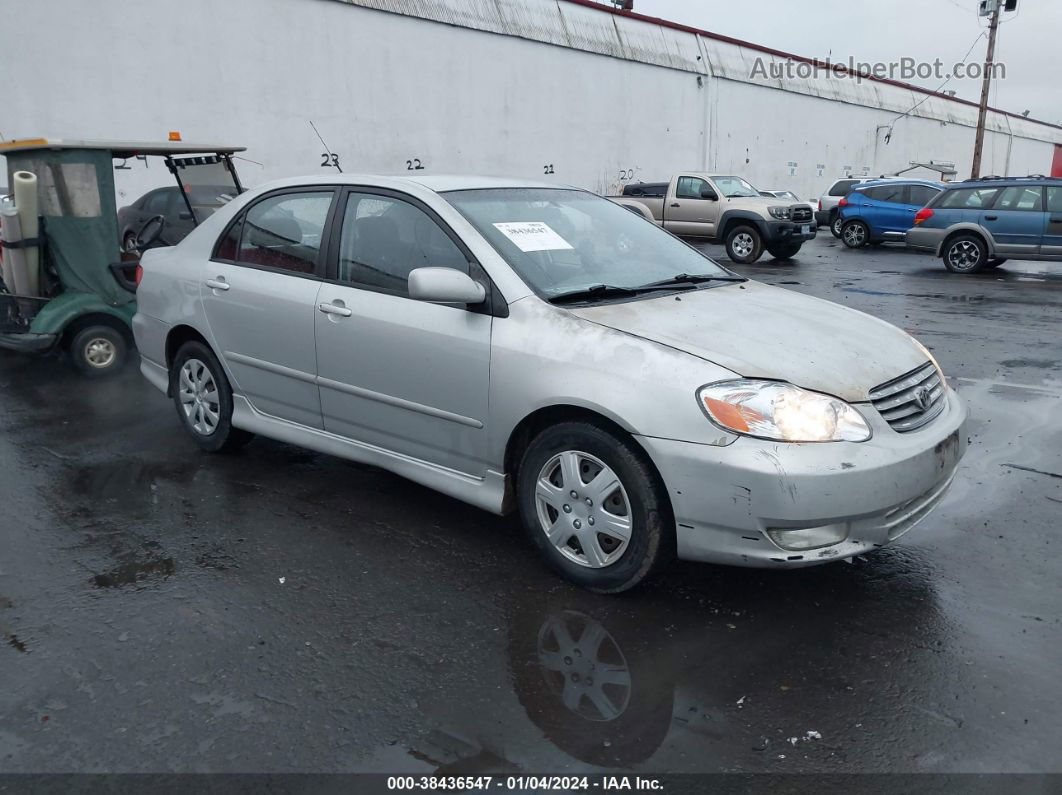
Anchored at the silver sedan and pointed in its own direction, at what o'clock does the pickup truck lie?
The pickup truck is roughly at 8 o'clock from the silver sedan.

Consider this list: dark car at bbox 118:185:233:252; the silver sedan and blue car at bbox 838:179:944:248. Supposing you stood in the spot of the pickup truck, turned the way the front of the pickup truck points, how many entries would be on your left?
1

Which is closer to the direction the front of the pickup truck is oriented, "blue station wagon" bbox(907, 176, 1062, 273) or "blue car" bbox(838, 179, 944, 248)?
the blue station wagon

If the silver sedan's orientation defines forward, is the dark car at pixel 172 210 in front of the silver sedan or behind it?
behind

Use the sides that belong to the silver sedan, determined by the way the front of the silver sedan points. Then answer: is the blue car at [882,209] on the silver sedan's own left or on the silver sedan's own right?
on the silver sedan's own left

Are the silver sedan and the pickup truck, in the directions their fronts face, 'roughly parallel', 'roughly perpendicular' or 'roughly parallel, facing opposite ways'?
roughly parallel

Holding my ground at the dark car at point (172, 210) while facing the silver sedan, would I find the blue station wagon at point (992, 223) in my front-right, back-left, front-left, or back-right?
front-left

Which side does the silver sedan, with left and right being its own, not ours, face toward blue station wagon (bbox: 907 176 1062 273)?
left

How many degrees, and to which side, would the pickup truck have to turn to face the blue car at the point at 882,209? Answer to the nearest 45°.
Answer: approximately 90° to its left

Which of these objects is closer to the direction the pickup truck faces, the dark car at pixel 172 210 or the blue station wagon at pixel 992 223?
the blue station wagon

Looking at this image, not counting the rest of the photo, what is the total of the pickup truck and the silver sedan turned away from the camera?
0

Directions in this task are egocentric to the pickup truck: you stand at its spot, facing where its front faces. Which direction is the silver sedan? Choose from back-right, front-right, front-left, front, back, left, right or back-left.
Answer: front-right

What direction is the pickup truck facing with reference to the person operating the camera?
facing the viewer and to the right of the viewer
